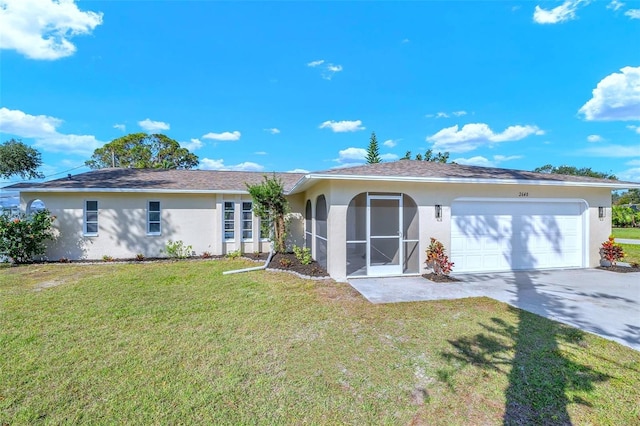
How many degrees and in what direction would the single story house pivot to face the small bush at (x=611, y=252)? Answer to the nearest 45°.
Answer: approximately 90° to its left

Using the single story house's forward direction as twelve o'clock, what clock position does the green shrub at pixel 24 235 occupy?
The green shrub is roughly at 3 o'clock from the single story house.

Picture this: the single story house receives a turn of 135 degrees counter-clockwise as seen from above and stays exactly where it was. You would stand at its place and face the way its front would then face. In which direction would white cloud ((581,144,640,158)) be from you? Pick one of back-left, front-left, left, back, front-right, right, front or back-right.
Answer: front

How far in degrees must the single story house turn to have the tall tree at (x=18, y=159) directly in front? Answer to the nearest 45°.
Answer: approximately 135° to its right

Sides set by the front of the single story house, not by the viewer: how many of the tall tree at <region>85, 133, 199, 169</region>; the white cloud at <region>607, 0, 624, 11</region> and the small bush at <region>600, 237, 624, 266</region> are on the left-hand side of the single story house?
2

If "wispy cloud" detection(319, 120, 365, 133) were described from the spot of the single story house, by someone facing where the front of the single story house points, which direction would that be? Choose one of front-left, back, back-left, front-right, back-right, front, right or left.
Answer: back

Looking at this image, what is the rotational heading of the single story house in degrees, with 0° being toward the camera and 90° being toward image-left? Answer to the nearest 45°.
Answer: approximately 0°

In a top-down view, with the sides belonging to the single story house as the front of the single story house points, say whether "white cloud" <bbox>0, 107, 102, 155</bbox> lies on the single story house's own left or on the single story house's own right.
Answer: on the single story house's own right

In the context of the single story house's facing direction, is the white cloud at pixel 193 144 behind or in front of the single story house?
behind

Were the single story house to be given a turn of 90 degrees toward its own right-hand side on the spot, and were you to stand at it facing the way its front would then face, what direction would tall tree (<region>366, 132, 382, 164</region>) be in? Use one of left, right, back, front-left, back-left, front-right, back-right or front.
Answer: right

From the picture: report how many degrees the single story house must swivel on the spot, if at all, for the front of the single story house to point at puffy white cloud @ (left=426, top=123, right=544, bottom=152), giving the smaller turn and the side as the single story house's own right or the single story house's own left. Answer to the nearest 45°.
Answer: approximately 135° to the single story house's own left
